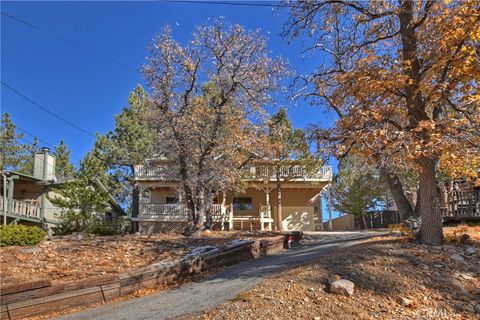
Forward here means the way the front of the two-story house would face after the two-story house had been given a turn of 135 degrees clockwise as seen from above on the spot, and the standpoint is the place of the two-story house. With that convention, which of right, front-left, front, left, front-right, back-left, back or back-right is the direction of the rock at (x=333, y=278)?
back-left

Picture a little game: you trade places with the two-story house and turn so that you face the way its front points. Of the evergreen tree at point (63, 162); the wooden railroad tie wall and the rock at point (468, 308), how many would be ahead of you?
2

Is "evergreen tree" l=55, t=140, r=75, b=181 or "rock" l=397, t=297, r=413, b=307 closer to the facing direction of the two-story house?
the rock

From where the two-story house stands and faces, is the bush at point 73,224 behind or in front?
in front

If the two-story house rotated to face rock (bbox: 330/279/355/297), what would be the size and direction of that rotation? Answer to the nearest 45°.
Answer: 0° — it already faces it

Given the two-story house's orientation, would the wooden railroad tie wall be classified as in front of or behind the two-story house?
in front

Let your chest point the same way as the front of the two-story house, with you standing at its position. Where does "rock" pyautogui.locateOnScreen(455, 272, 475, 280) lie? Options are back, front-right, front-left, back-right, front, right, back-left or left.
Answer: front

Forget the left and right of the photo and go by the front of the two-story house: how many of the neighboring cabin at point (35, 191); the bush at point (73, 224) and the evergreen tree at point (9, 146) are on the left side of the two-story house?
0

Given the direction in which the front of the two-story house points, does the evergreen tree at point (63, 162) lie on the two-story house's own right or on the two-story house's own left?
on the two-story house's own right

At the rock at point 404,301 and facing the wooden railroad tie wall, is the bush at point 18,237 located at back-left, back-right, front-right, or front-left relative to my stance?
front-right

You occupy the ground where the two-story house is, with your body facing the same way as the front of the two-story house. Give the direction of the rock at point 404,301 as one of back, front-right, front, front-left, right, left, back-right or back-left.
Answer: front

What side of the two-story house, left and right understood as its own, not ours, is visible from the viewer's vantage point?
front

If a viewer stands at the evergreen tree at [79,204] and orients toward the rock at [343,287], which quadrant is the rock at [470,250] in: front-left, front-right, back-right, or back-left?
front-left

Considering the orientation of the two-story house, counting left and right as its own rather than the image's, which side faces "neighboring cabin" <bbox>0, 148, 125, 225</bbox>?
right
